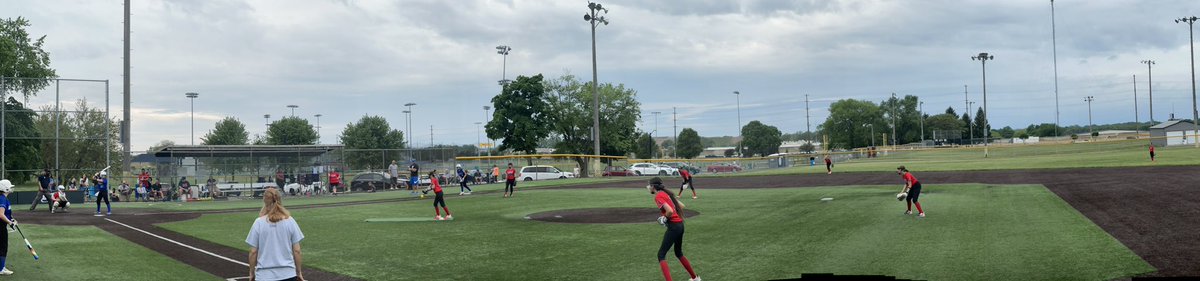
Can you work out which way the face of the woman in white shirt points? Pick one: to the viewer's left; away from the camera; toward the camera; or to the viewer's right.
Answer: away from the camera

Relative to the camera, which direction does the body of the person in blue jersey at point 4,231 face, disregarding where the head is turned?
to the viewer's right

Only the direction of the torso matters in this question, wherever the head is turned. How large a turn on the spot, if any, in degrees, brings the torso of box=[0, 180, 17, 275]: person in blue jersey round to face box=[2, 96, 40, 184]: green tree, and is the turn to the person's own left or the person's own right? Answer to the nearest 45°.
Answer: approximately 90° to the person's own left

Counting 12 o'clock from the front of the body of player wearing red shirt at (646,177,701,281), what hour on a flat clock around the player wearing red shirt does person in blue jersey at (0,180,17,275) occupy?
The person in blue jersey is roughly at 12 o'clock from the player wearing red shirt.

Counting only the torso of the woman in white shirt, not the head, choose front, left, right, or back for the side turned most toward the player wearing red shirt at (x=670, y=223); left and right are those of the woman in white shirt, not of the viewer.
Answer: right

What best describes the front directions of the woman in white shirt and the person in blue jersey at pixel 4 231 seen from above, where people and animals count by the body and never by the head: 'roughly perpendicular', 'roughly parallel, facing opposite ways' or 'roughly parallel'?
roughly perpendicular

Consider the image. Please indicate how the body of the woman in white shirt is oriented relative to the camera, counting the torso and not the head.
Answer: away from the camera

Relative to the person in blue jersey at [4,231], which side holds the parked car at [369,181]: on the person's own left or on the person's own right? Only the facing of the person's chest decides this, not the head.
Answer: on the person's own left

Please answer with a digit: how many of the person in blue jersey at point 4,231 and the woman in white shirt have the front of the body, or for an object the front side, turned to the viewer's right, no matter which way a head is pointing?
1
